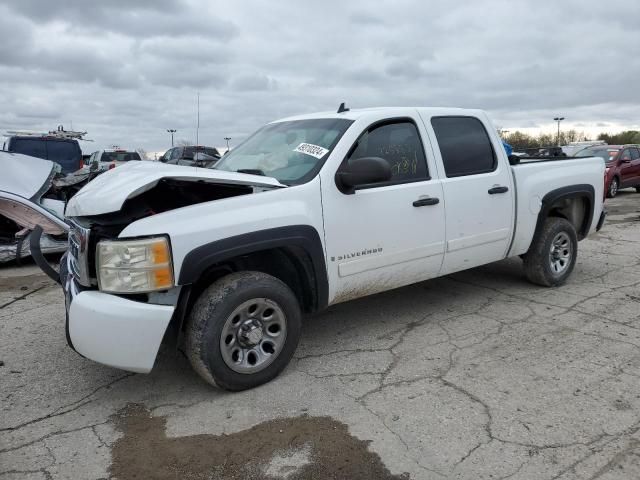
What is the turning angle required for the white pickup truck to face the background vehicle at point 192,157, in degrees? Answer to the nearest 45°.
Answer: approximately 135° to its right

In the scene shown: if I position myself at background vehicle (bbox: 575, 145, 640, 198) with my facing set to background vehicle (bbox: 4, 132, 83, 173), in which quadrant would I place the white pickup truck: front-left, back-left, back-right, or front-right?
front-left

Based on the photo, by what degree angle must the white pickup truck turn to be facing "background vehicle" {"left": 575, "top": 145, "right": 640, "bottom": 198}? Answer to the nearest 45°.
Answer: approximately 180°

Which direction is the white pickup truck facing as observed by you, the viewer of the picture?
facing the viewer and to the left of the viewer

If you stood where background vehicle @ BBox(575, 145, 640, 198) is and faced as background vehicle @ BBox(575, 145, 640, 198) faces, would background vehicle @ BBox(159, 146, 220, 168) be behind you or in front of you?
in front

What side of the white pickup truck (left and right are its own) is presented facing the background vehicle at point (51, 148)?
right

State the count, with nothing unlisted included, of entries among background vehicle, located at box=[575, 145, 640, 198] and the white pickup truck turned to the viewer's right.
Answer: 0

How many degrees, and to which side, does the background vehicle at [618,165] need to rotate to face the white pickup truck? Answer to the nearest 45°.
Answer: approximately 45° to its left

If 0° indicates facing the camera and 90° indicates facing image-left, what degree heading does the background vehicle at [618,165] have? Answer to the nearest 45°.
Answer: approximately 45°

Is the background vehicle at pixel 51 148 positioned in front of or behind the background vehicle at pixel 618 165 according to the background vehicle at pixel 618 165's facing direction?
in front

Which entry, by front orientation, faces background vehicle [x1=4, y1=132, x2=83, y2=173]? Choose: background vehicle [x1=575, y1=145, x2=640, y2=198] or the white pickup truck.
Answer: background vehicle [x1=575, y1=145, x2=640, y2=198]
